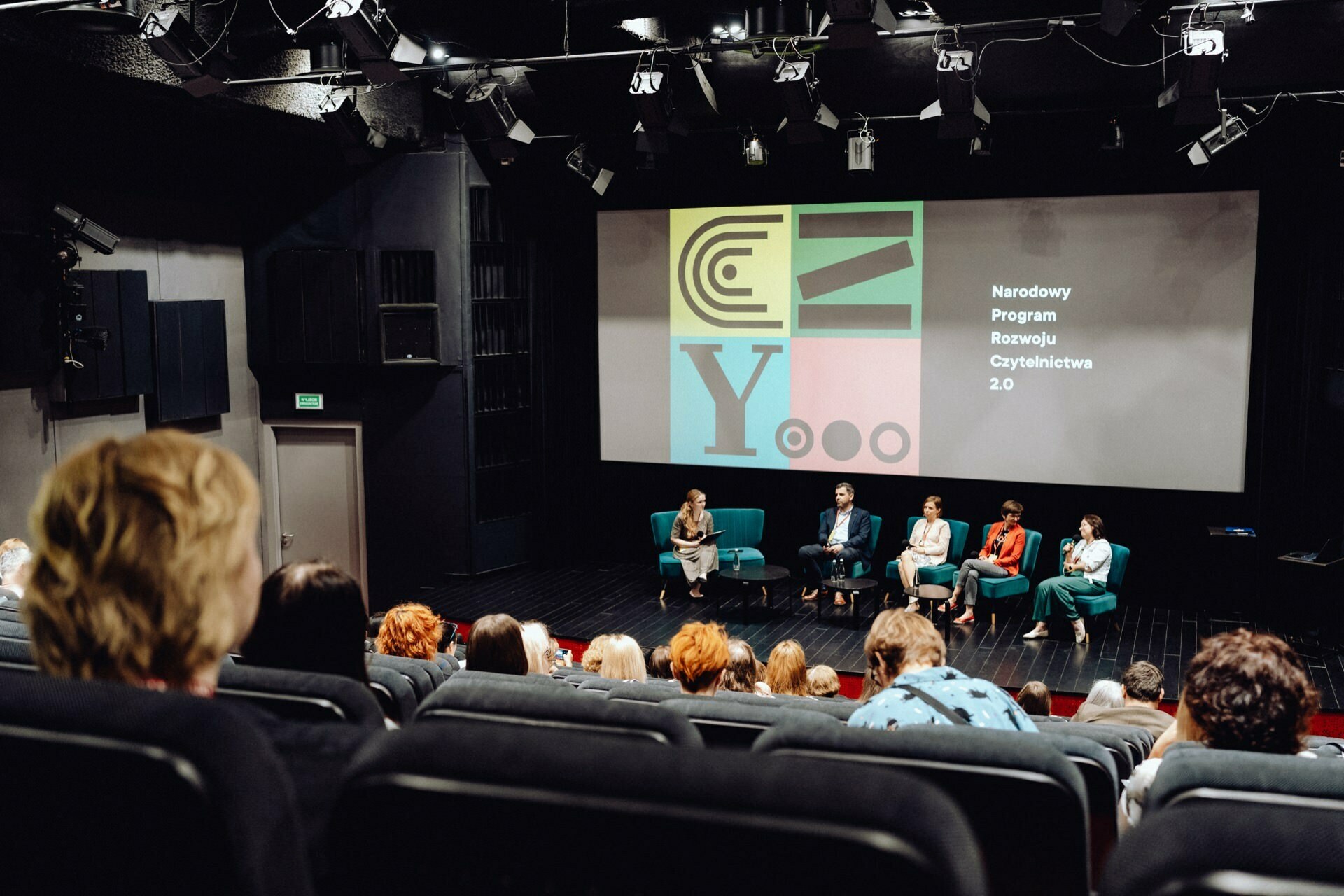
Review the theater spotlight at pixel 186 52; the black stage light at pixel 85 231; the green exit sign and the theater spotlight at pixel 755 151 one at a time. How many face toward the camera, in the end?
2

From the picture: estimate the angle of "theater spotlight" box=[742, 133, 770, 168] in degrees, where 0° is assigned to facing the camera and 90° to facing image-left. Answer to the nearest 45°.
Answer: approximately 0°

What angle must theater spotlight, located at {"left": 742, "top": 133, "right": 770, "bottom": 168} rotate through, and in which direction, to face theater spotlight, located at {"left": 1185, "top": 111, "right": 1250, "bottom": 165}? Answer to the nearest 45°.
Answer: approximately 90° to its left

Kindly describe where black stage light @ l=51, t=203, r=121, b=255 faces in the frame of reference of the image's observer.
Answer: facing to the right of the viewer

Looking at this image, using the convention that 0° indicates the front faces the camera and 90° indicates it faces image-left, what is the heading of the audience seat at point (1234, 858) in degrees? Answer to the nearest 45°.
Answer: approximately 180°

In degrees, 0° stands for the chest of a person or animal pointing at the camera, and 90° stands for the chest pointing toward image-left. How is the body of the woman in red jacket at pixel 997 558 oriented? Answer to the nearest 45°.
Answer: approximately 45°

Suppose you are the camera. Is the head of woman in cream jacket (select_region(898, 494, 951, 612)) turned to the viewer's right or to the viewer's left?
to the viewer's left

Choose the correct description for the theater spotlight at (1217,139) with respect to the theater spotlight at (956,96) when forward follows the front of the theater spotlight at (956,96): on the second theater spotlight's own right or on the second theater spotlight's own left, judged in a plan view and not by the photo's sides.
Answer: on the second theater spotlight's own right

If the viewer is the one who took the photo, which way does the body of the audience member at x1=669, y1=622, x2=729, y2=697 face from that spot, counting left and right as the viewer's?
facing away from the viewer

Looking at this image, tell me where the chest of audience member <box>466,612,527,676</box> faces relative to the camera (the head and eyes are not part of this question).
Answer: away from the camera
